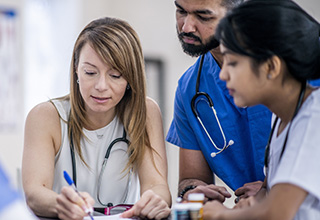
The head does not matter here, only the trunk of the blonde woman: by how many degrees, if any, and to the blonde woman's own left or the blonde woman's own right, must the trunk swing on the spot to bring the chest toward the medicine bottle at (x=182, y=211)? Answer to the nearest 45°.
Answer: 0° — they already face it

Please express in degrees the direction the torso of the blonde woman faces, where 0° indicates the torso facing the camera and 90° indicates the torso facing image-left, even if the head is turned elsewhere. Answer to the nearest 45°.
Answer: approximately 0°

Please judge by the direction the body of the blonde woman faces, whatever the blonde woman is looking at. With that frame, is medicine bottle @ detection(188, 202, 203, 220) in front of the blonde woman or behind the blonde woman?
in front
